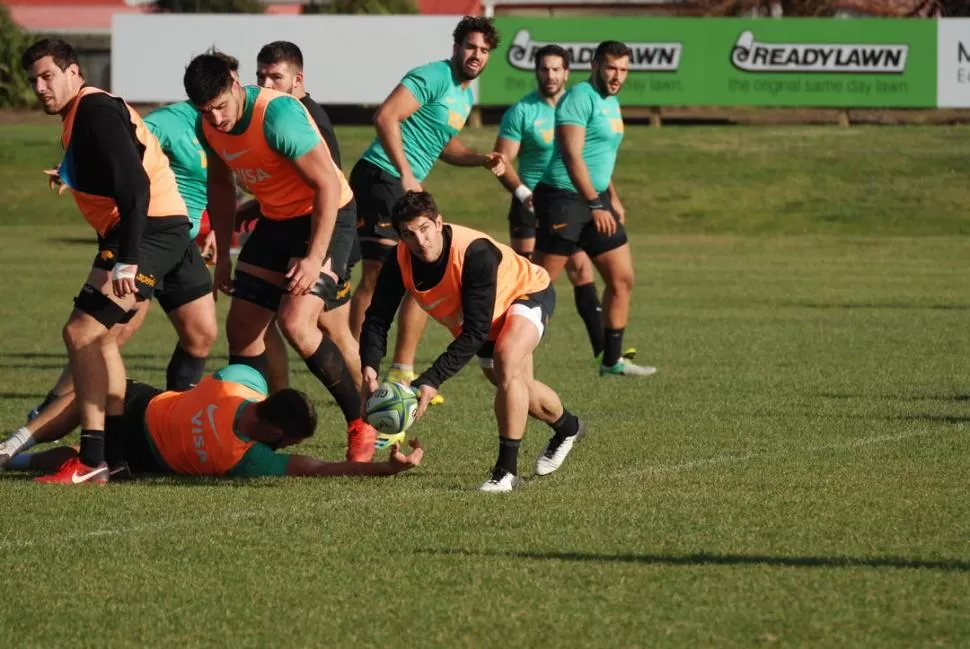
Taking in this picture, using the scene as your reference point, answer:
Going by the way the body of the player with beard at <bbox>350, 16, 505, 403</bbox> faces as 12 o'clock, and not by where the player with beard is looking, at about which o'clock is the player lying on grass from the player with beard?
The player lying on grass is roughly at 2 o'clock from the player with beard.

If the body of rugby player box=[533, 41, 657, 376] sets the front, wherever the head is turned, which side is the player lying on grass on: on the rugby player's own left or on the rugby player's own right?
on the rugby player's own right

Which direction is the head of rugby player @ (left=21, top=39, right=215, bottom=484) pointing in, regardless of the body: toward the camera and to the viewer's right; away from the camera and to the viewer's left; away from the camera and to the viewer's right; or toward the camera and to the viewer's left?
toward the camera and to the viewer's left

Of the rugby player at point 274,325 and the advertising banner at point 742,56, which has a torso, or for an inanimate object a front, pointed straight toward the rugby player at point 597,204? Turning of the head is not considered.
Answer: the advertising banner

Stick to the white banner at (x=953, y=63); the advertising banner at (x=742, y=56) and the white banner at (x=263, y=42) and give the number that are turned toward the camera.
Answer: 3

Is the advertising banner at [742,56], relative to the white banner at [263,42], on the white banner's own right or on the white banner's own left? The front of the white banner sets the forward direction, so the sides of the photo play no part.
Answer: on the white banner's own left

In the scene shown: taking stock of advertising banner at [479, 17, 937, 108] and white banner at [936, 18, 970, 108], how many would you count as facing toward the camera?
2

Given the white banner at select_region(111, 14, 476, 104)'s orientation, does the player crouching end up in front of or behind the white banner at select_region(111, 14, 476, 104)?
in front

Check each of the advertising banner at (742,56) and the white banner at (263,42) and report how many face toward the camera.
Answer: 2

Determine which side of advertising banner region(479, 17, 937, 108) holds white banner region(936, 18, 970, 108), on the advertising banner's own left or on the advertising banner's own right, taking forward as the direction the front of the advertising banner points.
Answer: on the advertising banner's own left
